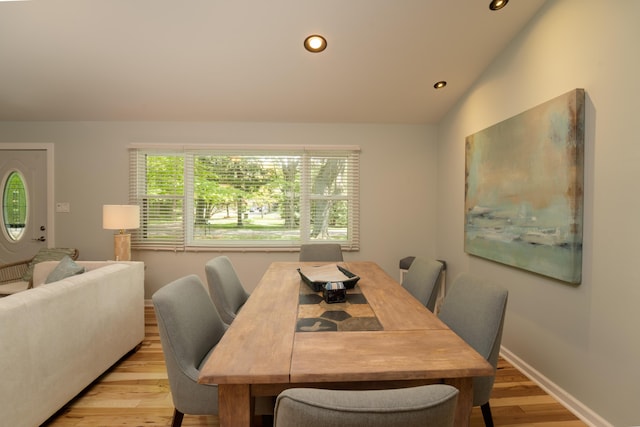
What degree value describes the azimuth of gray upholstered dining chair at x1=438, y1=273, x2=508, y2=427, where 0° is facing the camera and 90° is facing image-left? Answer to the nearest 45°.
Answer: approximately 45°

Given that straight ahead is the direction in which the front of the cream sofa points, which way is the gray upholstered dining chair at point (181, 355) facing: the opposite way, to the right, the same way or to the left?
the opposite way

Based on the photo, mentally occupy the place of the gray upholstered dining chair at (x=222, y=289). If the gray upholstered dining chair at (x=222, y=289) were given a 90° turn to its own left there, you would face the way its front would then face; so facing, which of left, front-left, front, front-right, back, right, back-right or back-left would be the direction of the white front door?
left

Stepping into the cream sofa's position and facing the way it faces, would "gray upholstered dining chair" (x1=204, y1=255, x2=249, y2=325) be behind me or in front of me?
behind

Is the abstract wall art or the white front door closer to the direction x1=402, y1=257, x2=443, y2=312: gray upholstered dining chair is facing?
the white front door

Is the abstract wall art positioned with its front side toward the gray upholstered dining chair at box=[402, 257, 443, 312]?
yes

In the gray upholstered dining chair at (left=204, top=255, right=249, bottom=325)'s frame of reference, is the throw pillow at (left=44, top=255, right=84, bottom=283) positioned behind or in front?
behind

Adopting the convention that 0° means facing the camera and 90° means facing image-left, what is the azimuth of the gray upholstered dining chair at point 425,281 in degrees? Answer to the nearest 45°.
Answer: approximately 45°
